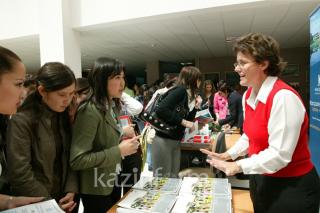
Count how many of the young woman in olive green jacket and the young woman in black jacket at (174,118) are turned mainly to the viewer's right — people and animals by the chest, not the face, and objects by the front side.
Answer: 2

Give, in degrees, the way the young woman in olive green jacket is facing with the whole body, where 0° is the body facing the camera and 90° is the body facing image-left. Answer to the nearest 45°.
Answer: approximately 270°

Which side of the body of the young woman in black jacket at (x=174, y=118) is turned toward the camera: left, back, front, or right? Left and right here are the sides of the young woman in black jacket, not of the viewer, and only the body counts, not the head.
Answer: right

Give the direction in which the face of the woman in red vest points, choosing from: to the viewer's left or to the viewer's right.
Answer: to the viewer's left

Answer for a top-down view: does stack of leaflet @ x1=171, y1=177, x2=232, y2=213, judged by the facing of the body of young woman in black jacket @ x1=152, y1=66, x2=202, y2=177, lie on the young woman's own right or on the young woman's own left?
on the young woman's own right

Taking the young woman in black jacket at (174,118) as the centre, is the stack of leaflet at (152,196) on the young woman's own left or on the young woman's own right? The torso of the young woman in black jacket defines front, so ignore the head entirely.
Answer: on the young woman's own right

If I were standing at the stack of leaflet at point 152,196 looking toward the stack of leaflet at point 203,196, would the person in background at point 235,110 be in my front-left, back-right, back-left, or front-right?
front-left

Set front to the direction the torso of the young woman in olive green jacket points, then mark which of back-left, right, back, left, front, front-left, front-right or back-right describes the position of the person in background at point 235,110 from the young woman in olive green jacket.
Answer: front-left

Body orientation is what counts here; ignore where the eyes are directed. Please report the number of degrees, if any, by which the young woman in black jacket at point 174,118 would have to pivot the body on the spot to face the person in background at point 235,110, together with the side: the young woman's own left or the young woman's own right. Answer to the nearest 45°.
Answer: approximately 45° to the young woman's own left

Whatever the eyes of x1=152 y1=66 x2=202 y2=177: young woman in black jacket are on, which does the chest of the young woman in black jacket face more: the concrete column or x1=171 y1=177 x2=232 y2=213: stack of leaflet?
the stack of leaflet

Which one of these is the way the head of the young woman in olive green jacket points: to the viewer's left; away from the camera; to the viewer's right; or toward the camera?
to the viewer's right

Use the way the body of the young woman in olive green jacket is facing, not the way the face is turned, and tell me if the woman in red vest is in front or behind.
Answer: in front
